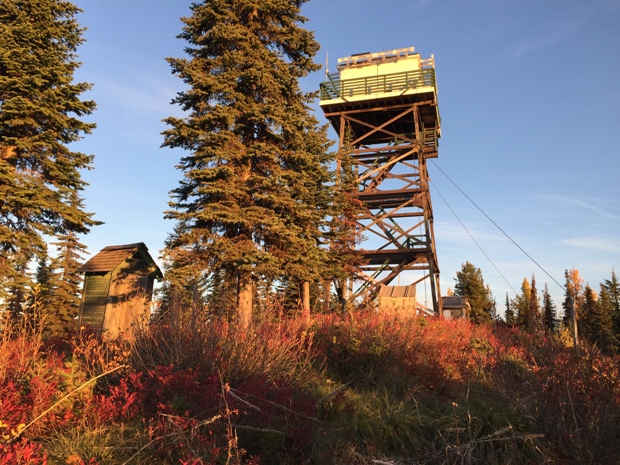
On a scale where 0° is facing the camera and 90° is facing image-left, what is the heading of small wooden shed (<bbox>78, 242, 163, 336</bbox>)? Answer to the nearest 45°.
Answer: approximately 315°

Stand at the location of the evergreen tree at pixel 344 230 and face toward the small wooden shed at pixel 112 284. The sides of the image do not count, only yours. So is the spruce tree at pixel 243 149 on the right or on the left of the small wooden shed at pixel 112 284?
left

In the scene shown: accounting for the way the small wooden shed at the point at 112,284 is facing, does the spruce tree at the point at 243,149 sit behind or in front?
in front
